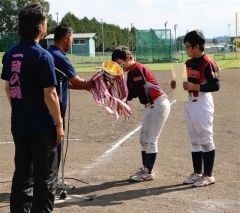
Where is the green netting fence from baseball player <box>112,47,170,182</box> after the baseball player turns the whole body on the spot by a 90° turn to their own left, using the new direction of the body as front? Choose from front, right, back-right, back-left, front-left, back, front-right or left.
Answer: back

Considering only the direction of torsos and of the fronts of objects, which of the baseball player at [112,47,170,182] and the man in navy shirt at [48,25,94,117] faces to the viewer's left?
the baseball player

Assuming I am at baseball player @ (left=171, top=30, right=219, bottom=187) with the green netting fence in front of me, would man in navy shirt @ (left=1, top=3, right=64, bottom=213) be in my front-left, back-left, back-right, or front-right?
back-left

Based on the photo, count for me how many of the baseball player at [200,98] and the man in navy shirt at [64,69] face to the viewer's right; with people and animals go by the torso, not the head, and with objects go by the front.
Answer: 1

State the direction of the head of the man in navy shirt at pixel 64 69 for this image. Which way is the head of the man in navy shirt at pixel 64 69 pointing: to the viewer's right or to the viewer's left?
to the viewer's right

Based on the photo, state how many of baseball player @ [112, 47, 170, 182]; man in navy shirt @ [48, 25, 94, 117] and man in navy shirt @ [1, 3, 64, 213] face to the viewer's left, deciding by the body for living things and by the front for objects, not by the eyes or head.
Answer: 1

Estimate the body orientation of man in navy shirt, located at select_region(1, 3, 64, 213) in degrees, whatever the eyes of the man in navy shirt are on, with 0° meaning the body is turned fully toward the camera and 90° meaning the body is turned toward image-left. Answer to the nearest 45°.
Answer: approximately 225°

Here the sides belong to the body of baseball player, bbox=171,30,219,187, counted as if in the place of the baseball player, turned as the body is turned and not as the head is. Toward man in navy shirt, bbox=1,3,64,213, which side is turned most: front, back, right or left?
front

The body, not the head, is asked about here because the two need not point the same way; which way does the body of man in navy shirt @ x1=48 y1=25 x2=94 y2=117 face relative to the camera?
to the viewer's right

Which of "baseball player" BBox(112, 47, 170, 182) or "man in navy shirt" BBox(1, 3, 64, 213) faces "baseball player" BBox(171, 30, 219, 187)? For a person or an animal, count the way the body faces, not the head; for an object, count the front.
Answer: the man in navy shirt

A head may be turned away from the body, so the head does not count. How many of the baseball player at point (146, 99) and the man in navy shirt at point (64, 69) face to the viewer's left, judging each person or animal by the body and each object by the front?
1

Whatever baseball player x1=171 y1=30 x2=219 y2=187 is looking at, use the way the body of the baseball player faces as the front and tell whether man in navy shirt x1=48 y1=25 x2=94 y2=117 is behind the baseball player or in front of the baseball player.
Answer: in front

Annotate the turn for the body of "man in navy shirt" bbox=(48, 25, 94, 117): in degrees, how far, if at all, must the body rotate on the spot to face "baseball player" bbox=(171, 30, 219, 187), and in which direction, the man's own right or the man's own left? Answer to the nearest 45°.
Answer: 0° — they already face them

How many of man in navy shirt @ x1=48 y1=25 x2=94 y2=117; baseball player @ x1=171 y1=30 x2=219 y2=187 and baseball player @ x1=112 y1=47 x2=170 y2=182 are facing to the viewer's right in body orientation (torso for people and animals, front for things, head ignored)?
1

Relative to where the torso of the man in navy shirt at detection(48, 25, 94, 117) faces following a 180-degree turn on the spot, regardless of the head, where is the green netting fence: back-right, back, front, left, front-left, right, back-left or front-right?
right

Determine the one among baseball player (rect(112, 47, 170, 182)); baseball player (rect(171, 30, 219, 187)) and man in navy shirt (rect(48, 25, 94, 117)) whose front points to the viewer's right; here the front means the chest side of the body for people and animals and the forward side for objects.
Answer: the man in navy shirt

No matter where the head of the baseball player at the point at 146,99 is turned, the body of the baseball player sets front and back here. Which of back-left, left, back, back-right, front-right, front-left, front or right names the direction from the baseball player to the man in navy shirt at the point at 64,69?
front-left

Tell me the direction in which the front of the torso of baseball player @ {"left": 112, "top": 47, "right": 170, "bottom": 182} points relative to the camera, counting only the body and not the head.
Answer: to the viewer's left
